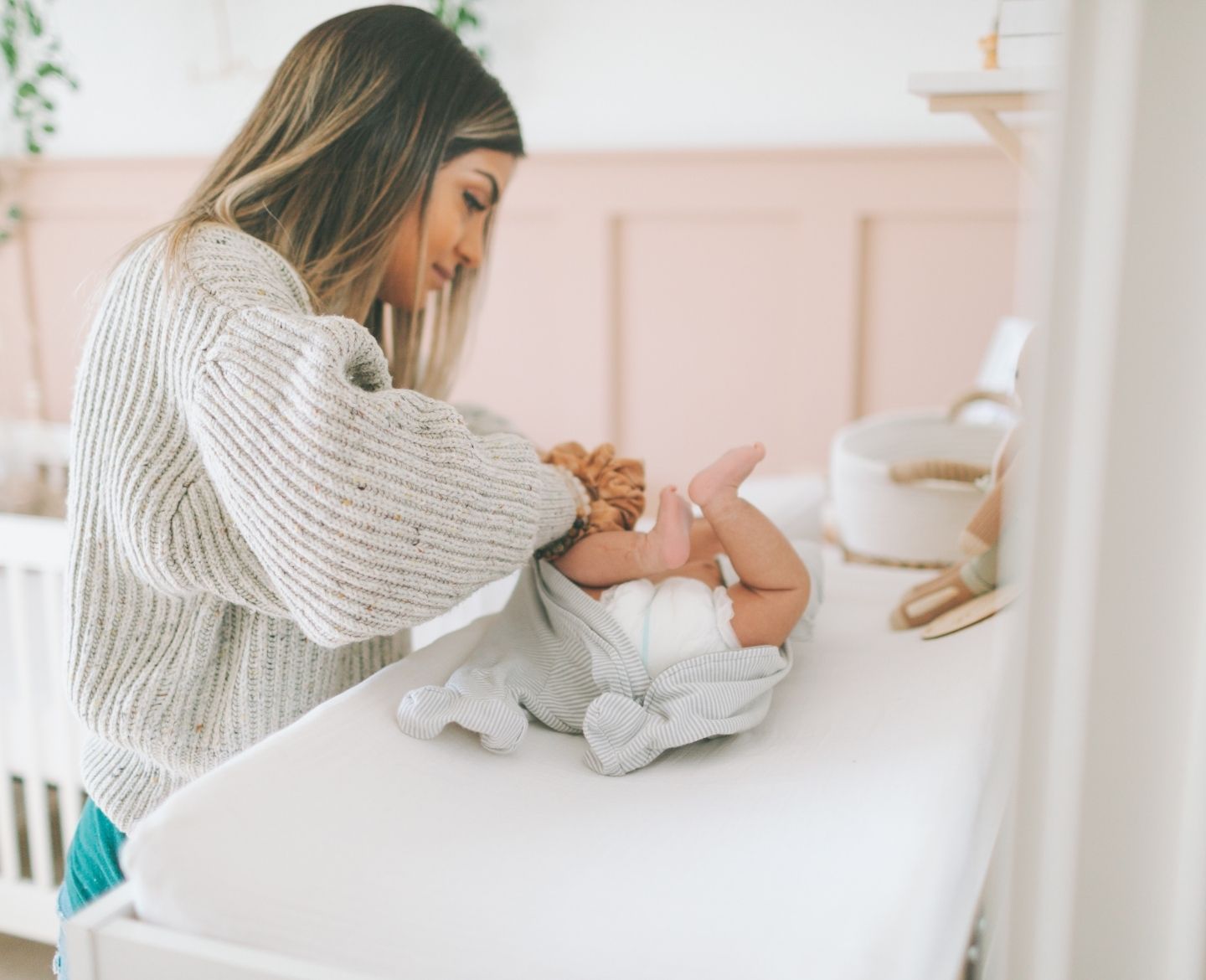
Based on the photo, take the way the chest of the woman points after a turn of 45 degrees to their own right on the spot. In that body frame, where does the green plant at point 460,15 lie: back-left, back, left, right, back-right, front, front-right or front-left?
back-left

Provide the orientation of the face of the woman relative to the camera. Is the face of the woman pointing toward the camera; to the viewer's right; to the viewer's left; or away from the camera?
to the viewer's right

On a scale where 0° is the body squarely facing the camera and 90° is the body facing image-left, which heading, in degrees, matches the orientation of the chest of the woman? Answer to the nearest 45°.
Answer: approximately 270°

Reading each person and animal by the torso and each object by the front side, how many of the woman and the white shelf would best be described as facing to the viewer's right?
1

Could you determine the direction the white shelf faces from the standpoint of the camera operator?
facing to the left of the viewer

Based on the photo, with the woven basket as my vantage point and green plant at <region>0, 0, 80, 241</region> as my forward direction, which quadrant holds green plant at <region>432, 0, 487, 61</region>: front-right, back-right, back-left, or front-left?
front-right
